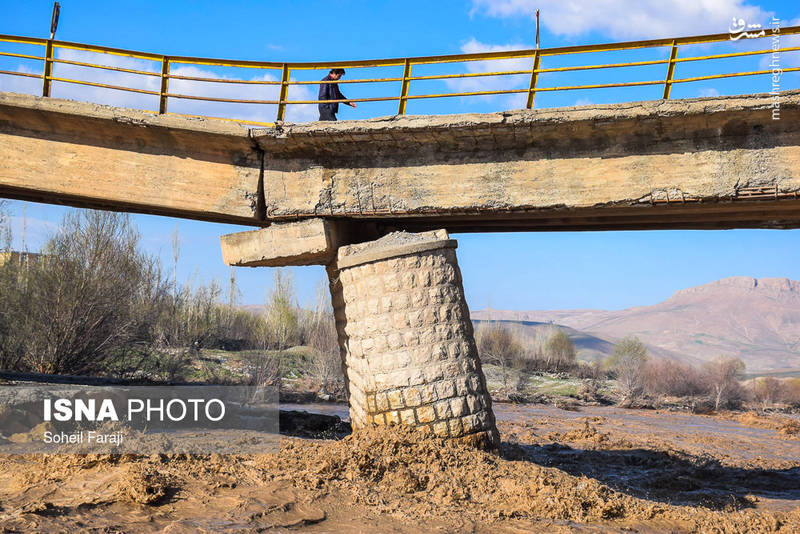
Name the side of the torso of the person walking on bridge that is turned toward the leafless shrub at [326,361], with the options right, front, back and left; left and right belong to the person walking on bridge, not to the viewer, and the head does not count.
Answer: left

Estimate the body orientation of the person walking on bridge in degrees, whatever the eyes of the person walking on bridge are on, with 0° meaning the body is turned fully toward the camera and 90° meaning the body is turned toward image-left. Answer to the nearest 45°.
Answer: approximately 270°

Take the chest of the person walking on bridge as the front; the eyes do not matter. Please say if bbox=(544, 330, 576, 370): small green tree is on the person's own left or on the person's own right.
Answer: on the person's own left

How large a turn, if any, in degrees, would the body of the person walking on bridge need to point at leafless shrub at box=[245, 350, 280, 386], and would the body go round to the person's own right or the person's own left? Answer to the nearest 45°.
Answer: approximately 90° to the person's own left

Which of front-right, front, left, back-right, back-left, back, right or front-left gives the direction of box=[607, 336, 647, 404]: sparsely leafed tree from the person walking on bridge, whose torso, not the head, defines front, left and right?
front-left

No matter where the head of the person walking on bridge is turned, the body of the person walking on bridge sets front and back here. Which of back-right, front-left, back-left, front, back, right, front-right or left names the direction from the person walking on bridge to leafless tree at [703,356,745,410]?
front-left

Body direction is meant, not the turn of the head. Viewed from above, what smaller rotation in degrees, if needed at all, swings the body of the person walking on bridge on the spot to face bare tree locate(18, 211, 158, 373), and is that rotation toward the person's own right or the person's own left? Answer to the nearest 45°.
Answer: approximately 135° to the person's own left

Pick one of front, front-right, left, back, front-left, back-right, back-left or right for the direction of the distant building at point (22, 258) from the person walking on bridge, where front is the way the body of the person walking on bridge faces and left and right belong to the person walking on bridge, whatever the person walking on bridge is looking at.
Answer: back-left
